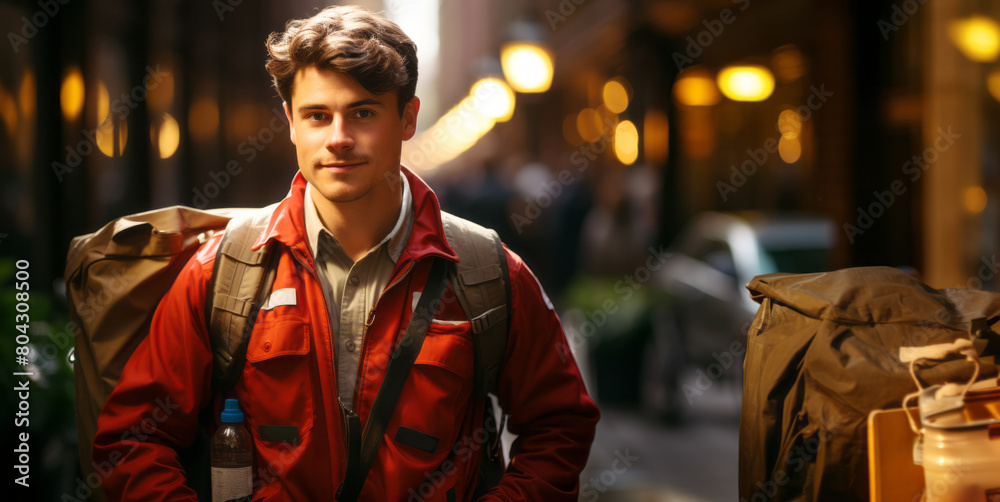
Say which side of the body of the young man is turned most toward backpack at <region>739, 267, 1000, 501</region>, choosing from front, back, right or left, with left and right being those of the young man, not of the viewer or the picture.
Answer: left

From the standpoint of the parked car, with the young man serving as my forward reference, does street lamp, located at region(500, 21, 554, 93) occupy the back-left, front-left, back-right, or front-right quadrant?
back-right

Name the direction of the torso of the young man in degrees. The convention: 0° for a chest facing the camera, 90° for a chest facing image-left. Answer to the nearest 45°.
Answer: approximately 0°

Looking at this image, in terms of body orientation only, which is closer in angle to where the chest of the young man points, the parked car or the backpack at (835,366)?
the backpack

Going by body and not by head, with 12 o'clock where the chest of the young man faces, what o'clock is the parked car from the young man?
The parked car is roughly at 7 o'clock from the young man.

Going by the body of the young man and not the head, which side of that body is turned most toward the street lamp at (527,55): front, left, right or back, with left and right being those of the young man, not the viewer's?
back
